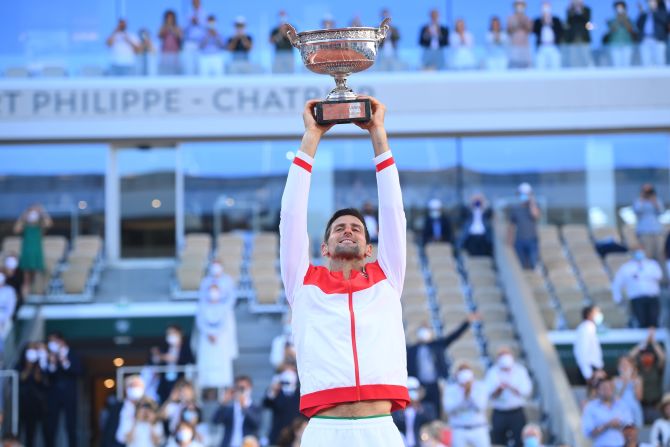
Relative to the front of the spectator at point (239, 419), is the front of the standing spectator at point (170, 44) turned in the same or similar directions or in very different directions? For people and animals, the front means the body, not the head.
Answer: same or similar directions

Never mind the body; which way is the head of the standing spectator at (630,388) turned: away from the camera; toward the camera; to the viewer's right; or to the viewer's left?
toward the camera

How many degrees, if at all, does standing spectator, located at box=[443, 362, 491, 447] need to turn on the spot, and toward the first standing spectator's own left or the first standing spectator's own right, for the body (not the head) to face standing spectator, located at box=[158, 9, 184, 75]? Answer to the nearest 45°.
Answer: approximately 135° to the first standing spectator's own right

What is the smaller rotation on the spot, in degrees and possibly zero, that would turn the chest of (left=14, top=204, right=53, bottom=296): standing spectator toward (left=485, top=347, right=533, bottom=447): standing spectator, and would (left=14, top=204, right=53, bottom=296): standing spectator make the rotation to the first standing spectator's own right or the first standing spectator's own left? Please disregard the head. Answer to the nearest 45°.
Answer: approximately 45° to the first standing spectator's own left

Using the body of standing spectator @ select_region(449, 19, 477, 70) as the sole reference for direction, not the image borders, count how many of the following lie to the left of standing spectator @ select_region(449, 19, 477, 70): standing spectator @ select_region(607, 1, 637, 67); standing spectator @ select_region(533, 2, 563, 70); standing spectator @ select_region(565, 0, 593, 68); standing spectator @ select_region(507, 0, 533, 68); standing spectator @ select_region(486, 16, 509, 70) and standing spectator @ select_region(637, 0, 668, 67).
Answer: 6

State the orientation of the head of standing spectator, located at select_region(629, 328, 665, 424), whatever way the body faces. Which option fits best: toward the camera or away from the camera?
toward the camera

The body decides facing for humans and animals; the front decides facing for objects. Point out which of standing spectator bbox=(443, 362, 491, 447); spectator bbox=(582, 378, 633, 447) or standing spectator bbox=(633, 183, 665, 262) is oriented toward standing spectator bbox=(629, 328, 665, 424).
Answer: standing spectator bbox=(633, 183, 665, 262)

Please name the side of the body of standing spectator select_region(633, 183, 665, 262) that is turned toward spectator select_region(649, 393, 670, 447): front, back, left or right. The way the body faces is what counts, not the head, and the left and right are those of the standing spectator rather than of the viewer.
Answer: front

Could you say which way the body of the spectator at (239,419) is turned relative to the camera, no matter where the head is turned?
toward the camera

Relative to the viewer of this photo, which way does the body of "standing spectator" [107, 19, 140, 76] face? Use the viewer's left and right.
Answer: facing the viewer

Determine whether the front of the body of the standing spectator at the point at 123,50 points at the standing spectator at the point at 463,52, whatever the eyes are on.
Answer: no

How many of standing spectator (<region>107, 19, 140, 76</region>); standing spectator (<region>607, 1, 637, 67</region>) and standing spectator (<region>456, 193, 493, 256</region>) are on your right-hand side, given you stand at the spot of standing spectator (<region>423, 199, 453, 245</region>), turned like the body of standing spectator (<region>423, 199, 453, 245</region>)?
1

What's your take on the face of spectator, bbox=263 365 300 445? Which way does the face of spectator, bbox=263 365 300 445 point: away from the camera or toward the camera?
toward the camera
